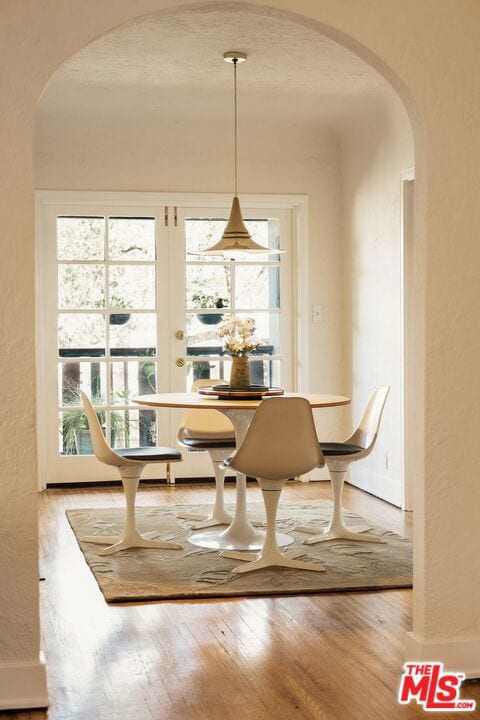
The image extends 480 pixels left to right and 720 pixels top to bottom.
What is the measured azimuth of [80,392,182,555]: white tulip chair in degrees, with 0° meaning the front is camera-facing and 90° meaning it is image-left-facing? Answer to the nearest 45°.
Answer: approximately 270°

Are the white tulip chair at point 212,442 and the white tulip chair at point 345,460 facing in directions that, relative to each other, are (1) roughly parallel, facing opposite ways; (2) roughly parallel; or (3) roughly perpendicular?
roughly perpendicular

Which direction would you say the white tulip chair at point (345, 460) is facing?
to the viewer's left

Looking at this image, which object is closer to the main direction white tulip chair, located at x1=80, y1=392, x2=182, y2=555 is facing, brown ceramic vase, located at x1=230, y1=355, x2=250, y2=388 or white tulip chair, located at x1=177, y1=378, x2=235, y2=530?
the brown ceramic vase

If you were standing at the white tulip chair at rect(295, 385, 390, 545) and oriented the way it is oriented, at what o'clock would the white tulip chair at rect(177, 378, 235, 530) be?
the white tulip chair at rect(177, 378, 235, 530) is roughly at 1 o'clock from the white tulip chair at rect(295, 385, 390, 545).

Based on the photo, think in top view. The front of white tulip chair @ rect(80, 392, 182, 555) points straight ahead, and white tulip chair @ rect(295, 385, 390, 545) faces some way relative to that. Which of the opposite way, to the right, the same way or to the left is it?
the opposite way

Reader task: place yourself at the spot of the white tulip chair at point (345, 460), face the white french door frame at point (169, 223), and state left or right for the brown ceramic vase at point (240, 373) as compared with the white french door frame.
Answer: left

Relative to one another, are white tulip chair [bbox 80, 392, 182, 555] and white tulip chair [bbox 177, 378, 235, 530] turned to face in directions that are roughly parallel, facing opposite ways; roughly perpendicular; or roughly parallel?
roughly perpendicular
